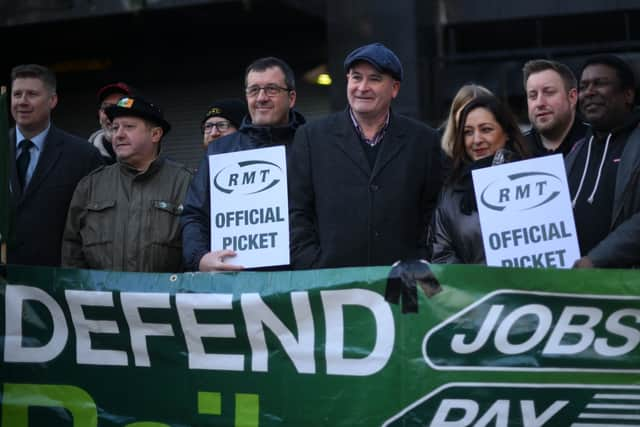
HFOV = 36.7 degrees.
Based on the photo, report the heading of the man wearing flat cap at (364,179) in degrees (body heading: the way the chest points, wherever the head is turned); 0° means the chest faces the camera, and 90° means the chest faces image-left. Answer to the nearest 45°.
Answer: approximately 0°

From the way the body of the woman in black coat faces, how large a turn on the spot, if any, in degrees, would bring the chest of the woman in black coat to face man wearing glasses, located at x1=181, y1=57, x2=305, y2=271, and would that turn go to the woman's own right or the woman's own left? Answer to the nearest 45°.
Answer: approximately 45° to the woman's own right

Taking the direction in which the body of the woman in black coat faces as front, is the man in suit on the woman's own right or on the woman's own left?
on the woman's own right

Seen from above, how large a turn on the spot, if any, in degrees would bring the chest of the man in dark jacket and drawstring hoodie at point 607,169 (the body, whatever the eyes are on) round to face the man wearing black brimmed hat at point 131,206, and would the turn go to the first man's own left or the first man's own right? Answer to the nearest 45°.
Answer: approximately 45° to the first man's own right

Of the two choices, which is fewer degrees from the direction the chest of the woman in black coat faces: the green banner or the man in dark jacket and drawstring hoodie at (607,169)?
the green banner

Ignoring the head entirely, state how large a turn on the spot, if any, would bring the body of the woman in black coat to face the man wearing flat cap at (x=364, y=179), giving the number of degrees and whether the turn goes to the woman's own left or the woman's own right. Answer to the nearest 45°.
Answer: approximately 45° to the woman's own right

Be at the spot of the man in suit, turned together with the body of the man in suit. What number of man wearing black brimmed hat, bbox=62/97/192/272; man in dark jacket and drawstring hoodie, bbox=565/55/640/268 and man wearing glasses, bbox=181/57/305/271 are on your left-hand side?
3
